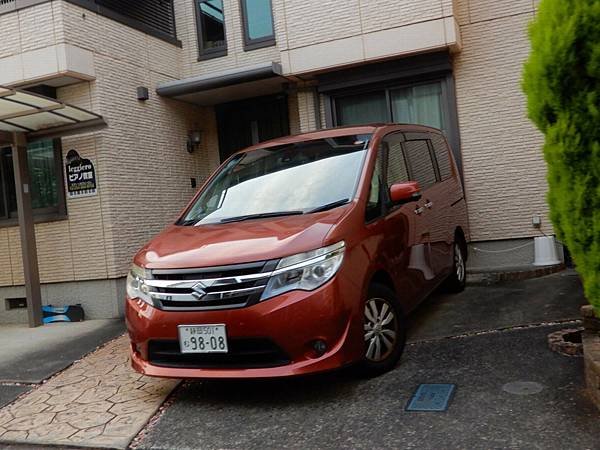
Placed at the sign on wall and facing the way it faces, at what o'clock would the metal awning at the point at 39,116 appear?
The metal awning is roughly at 1 o'clock from the sign on wall.

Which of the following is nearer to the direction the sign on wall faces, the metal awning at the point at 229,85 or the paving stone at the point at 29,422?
the paving stone

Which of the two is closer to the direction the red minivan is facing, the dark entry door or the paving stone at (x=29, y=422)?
the paving stone

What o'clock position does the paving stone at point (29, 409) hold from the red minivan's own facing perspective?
The paving stone is roughly at 2 o'clock from the red minivan.

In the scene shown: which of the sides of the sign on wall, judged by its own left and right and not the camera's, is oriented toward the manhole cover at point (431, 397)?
front

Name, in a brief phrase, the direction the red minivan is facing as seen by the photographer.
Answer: facing the viewer and to the left of the viewer

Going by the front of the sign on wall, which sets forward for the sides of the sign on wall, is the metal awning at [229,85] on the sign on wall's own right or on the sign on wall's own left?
on the sign on wall's own left

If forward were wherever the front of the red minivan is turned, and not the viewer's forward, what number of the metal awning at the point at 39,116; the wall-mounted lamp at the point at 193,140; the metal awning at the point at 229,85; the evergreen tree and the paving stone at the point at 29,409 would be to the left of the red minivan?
1

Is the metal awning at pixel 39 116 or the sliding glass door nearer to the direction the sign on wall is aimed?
the metal awning

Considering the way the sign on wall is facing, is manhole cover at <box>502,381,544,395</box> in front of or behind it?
in front

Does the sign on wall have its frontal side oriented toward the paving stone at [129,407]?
yes

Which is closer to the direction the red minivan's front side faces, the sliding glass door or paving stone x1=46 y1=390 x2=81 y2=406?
the paving stone

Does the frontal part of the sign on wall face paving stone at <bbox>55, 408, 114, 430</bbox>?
yes

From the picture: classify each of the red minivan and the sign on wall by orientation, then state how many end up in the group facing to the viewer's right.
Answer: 0

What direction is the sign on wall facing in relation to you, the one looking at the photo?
facing the viewer

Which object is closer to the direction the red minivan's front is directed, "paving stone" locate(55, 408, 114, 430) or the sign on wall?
the paving stone

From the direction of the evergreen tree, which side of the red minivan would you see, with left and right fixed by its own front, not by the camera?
left

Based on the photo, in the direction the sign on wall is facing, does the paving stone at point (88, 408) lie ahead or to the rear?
ahead

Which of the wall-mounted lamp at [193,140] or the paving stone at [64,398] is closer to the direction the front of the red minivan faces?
the paving stone

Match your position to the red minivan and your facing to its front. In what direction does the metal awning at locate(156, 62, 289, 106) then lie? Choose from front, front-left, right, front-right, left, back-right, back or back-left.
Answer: back-right
